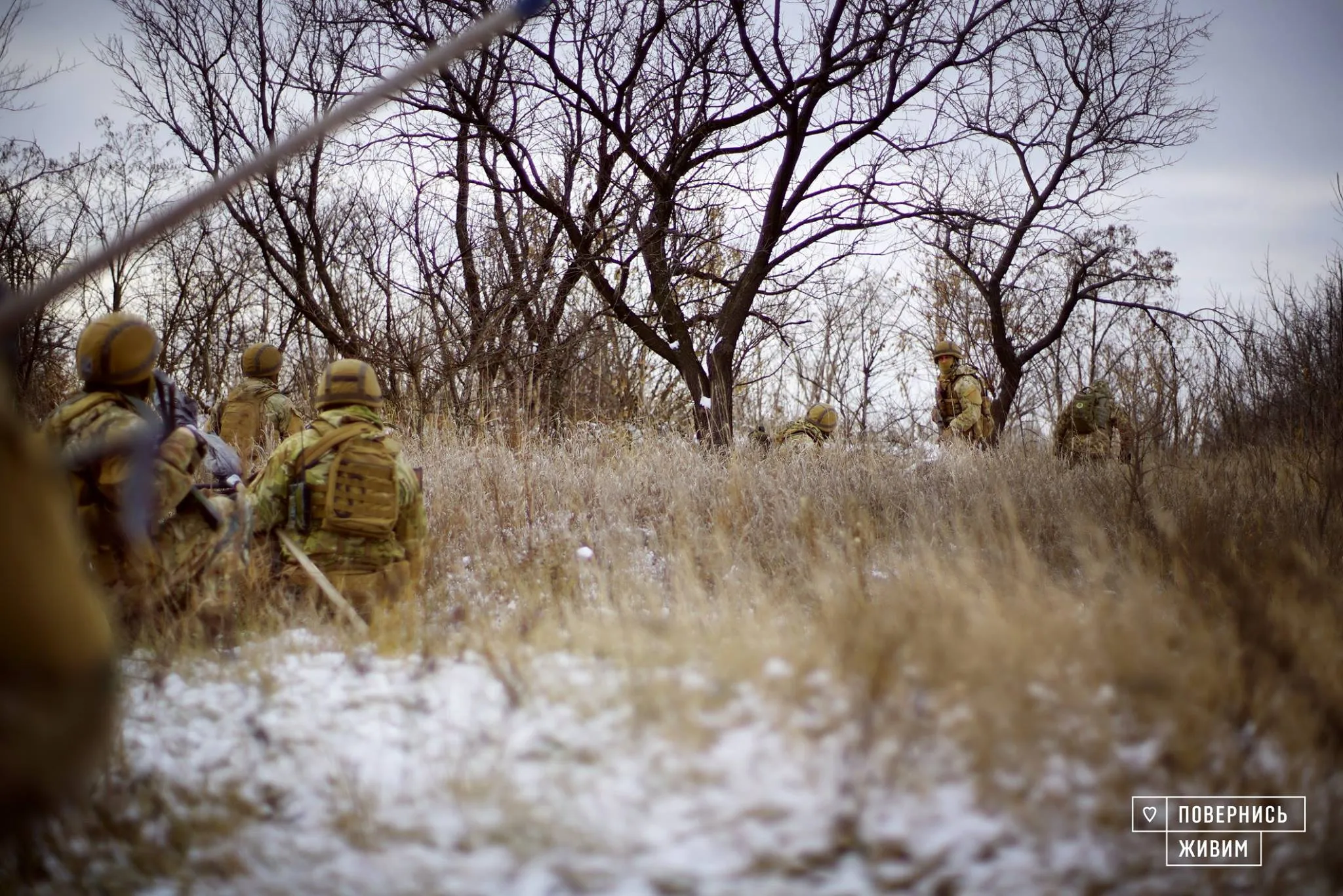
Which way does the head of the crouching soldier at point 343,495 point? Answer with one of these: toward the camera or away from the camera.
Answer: away from the camera

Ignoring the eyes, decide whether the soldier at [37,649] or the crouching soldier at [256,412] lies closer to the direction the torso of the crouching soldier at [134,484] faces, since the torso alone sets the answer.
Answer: the crouching soldier

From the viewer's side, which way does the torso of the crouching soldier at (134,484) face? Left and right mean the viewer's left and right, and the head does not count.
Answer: facing away from the viewer and to the right of the viewer

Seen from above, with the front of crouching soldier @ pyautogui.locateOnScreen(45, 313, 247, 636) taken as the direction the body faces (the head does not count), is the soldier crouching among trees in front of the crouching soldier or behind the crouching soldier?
in front

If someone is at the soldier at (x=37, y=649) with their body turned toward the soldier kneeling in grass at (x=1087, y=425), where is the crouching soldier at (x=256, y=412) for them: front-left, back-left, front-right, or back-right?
front-left

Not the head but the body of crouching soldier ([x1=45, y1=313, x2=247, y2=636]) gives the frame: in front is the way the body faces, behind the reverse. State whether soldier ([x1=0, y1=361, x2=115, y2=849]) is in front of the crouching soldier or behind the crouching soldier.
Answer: behind

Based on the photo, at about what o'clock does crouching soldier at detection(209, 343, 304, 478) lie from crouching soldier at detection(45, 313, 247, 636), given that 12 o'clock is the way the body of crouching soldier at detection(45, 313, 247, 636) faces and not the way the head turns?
crouching soldier at detection(209, 343, 304, 478) is roughly at 11 o'clock from crouching soldier at detection(45, 313, 247, 636).

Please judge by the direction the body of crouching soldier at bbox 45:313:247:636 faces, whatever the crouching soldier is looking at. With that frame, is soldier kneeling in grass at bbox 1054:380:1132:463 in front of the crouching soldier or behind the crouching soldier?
in front

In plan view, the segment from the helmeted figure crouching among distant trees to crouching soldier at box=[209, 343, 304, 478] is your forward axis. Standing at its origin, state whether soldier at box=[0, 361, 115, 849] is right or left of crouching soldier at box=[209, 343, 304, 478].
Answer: left
